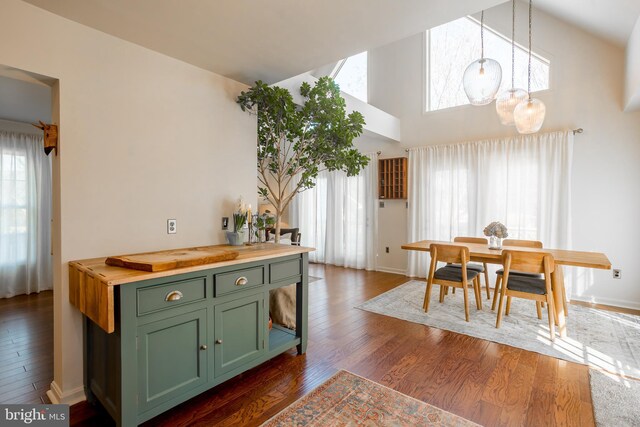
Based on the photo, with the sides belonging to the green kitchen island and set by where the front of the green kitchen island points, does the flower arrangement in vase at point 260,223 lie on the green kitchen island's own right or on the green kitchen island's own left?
on the green kitchen island's own left

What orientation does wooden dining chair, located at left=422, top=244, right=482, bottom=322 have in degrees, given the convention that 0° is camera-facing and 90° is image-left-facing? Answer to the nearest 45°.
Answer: approximately 225°

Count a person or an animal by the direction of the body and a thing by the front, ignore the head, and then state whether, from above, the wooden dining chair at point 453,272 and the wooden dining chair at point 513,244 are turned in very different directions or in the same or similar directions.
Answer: very different directions

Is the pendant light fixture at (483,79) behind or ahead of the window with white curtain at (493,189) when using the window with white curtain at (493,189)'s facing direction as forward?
ahead

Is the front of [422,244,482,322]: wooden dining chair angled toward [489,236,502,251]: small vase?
yes

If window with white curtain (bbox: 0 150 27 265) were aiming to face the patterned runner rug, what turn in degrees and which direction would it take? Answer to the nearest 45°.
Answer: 0° — it already faces it

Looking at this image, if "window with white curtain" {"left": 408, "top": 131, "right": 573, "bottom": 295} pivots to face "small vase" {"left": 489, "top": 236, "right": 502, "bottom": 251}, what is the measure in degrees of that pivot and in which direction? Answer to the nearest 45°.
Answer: approximately 45° to its left
